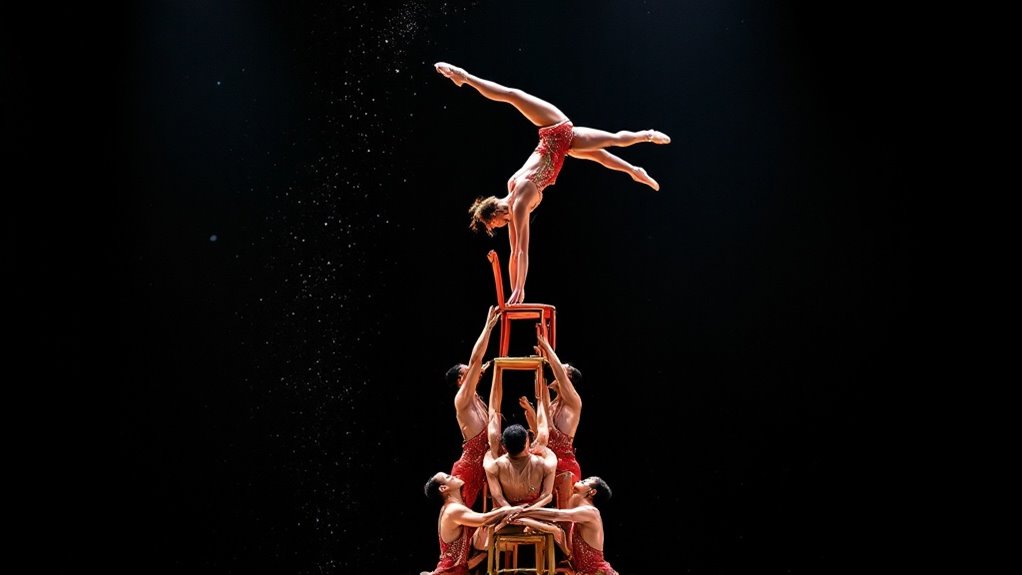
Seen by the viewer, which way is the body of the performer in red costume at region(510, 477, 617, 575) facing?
to the viewer's left

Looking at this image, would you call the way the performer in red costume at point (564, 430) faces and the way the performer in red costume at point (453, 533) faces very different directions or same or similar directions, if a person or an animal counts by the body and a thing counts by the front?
very different directions

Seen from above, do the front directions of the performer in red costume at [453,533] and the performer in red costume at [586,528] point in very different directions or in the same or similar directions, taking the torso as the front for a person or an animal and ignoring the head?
very different directions

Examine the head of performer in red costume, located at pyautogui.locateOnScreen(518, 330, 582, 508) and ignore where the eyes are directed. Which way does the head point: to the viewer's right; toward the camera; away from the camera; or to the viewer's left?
to the viewer's left

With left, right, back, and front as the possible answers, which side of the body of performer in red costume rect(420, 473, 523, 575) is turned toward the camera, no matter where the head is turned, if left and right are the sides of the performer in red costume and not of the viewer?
right

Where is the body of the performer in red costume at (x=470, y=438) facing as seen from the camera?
to the viewer's right

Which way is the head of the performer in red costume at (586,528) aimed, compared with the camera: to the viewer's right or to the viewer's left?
to the viewer's left
